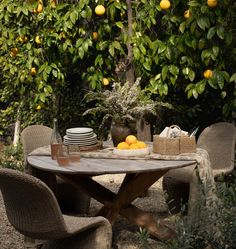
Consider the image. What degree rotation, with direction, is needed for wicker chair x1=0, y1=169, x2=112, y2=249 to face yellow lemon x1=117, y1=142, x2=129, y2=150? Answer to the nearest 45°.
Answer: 0° — it already faces it

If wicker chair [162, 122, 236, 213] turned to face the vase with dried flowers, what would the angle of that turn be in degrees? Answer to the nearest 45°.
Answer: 0° — it already faces it

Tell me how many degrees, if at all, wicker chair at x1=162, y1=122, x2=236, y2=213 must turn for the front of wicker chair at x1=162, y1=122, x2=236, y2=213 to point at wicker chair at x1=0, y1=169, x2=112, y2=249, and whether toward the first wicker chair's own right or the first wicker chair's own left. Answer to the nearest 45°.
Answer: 0° — it already faces it

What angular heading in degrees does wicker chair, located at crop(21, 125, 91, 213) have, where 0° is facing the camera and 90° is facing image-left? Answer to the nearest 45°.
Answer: approximately 315°

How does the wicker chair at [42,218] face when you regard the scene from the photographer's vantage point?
facing away from the viewer and to the right of the viewer

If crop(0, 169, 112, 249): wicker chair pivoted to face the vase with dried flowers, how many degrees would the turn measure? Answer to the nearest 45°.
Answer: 0° — it already faces it

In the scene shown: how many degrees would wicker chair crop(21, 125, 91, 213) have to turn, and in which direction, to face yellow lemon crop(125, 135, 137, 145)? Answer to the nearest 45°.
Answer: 0° — it already faces it

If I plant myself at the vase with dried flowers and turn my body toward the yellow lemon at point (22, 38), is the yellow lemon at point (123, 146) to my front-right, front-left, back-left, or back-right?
back-left

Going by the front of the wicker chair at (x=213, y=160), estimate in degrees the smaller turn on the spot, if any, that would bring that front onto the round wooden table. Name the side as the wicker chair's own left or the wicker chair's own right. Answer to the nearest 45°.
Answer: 0° — it already faces it
